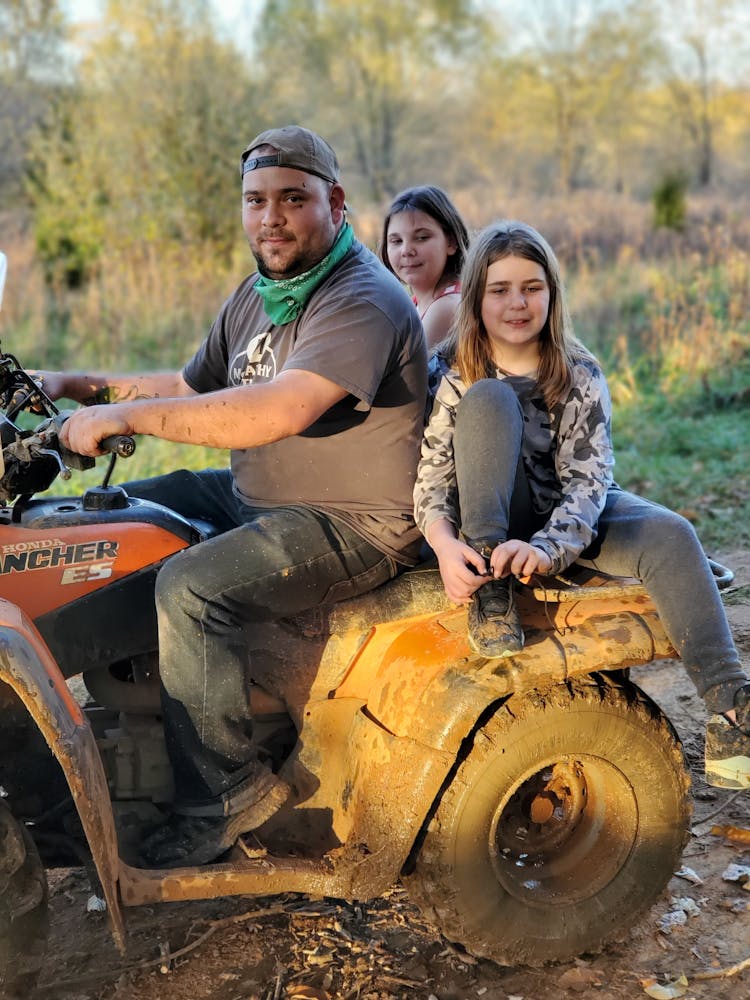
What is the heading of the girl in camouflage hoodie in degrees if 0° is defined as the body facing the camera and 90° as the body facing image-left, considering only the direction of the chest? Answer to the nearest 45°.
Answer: approximately 0°

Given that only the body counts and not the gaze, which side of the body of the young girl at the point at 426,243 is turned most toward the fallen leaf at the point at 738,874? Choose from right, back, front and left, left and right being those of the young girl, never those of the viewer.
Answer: left

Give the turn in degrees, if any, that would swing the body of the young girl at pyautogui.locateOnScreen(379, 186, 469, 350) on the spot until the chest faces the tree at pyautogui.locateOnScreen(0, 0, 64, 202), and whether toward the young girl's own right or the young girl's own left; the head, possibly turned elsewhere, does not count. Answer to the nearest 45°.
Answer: approximately 90° to the young girl's own right

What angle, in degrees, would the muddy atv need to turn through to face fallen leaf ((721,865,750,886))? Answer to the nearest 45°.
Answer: approximately 180°

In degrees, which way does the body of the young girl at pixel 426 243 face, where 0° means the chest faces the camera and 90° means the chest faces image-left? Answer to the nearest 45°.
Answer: approximately 45°

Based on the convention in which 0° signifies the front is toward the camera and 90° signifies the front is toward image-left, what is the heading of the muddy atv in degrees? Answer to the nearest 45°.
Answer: approximately 90°

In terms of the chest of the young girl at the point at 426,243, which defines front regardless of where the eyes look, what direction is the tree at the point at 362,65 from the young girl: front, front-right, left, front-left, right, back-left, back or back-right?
back-right

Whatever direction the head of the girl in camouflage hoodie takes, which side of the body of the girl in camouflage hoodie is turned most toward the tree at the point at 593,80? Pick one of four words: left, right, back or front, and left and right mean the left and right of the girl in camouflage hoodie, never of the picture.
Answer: back

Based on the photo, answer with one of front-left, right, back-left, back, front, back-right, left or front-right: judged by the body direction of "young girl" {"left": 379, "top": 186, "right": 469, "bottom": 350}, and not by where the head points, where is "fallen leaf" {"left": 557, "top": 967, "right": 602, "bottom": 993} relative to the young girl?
front-left

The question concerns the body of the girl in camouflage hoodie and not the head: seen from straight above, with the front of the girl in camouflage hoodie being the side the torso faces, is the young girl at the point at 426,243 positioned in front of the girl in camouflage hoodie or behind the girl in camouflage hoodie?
behind
